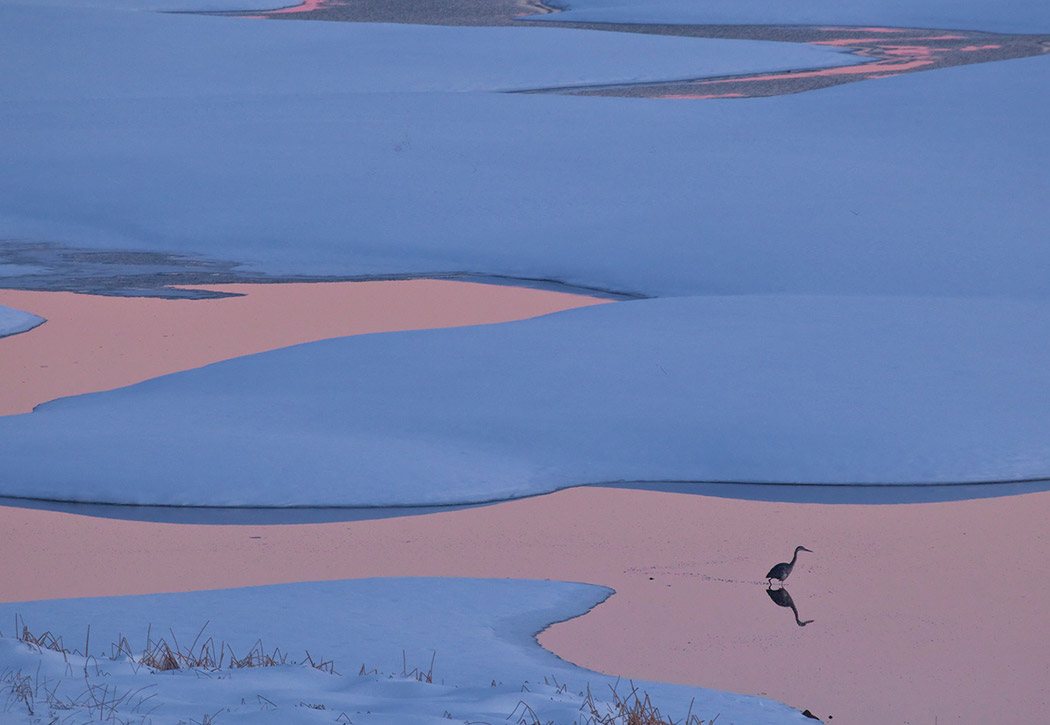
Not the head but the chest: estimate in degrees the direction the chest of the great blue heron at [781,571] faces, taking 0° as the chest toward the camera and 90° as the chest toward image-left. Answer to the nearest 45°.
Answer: approximately 270°
